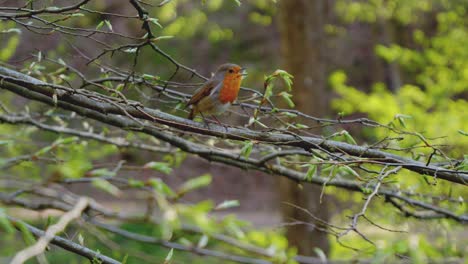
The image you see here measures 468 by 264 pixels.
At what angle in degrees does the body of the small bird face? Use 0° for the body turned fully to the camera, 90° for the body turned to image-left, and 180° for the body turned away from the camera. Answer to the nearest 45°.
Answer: approximately 270°

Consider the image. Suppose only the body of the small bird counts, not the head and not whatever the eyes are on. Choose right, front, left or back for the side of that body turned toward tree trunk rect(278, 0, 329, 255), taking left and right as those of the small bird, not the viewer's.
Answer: left
